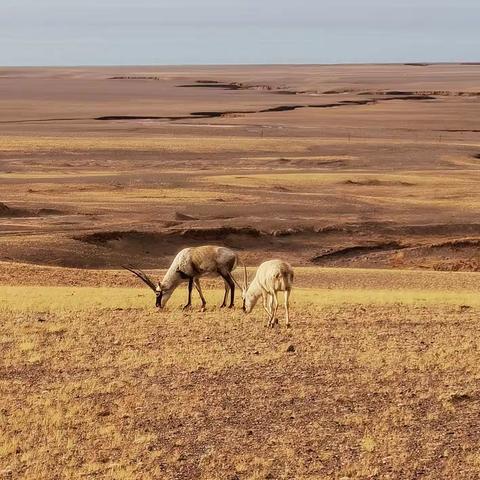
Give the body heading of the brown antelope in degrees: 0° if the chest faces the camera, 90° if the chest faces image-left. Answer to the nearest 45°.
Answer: approximately 90°

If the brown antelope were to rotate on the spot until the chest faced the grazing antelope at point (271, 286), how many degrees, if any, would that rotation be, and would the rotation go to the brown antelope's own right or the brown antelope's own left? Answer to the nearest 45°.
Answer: approximately 135° to the brown antelope's own left
